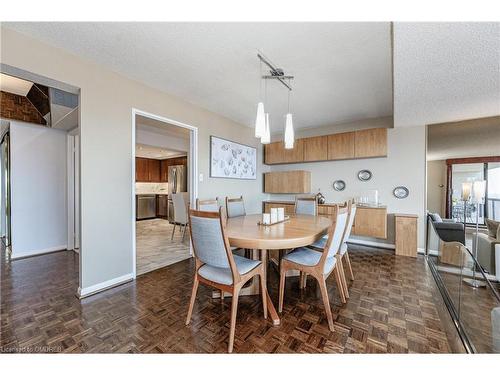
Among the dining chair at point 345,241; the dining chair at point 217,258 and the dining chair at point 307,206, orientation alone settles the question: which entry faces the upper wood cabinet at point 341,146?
the dining chair at point 217,258

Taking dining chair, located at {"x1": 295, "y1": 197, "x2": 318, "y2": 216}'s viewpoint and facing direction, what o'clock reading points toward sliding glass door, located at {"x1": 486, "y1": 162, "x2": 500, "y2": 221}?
The sliding glass door is roughly at 8 o'clock from the dining chair.

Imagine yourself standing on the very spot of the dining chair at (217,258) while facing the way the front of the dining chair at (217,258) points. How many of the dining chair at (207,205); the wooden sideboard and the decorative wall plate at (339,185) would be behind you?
0

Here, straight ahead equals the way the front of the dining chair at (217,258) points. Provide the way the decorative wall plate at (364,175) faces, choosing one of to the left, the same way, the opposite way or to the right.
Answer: the opposite way

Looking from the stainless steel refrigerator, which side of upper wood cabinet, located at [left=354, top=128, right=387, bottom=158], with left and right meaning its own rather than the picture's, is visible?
right

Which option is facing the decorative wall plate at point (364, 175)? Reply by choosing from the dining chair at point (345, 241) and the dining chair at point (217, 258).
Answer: the dining chair at point (217, 258)

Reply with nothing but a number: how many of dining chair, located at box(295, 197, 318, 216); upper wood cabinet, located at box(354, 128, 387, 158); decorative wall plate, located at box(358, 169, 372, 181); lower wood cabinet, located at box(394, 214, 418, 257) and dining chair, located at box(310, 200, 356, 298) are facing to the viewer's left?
1

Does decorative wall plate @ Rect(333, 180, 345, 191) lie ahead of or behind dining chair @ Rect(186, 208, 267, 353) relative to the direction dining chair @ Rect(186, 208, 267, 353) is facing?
ahead

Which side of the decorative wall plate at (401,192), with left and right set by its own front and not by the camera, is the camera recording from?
front

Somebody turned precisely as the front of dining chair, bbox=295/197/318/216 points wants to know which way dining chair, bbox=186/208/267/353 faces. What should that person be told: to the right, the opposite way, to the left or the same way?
the opposite way

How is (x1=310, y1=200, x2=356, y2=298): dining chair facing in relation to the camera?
to the viewer's left

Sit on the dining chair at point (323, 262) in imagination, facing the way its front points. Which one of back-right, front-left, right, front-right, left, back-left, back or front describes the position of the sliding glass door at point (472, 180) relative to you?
right

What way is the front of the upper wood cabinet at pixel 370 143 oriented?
toward the camera

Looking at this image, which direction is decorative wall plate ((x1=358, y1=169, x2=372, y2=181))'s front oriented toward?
toward the camera

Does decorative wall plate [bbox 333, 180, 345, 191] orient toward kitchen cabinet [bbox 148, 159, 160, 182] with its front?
no

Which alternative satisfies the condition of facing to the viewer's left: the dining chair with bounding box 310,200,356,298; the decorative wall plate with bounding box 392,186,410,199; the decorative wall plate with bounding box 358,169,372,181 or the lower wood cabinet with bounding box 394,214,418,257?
the dining chair

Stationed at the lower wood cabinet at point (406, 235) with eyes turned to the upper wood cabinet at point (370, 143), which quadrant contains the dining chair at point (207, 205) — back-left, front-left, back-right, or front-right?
front-left

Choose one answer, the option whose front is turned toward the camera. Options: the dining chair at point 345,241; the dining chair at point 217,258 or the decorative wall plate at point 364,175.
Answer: the decorative wall plate

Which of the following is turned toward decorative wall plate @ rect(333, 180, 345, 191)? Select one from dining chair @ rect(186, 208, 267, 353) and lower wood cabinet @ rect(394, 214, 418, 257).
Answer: the dining chair

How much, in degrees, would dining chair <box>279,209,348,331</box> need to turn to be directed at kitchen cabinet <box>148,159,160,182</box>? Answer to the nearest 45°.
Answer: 0° — it already faces it

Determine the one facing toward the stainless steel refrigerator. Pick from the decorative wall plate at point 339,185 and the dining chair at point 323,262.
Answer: the dining chair

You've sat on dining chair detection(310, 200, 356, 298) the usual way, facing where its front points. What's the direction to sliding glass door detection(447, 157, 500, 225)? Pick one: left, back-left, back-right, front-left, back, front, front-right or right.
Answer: back-right
